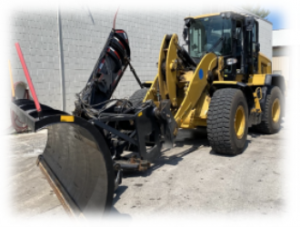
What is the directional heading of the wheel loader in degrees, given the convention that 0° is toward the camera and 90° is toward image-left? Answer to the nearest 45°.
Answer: approximately 45°
